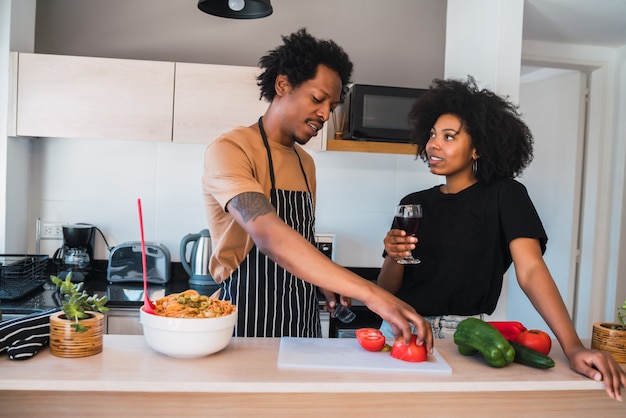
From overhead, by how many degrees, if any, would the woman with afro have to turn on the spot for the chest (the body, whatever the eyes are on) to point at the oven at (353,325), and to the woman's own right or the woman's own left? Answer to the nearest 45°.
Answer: approximately 90° to the woman's own right

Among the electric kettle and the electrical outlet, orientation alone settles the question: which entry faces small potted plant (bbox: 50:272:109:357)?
the electrical outlet

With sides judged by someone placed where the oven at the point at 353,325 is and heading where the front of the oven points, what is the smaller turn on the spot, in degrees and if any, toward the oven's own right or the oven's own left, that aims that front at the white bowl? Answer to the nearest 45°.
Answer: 0° — it already faces it

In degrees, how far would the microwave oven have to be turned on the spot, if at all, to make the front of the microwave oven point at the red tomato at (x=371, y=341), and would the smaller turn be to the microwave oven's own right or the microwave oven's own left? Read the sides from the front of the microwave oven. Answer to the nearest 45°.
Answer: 0° — it already faces it

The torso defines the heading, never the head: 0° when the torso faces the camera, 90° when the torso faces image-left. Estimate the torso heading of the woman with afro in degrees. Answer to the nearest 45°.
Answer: approximately 45°

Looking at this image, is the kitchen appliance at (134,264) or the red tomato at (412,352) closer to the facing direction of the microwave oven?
the red tomato

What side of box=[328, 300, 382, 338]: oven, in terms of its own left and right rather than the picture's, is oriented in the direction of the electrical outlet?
right

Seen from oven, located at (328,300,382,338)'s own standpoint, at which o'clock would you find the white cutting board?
The white cutting board is roughly at 12 o'clock from the oven.
